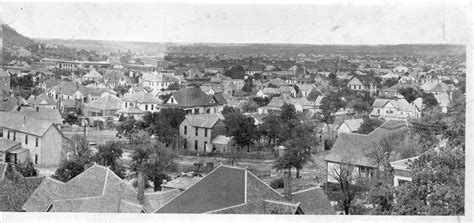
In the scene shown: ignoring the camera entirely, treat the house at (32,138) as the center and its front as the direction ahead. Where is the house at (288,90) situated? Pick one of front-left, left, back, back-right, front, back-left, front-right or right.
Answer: back-left

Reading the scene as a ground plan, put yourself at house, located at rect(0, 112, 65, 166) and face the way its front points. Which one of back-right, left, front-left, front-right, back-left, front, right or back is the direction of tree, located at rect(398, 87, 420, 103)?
back-left

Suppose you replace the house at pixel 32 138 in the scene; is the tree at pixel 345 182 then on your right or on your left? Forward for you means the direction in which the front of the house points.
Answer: on your left

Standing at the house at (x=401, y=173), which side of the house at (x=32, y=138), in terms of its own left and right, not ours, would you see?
left

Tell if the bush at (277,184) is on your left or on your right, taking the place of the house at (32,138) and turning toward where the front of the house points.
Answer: on your left

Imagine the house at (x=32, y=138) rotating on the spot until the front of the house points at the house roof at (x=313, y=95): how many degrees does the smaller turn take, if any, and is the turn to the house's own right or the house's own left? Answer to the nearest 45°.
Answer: approximately 135° to the house's own left

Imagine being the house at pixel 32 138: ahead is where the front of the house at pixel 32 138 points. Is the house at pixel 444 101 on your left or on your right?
on your left

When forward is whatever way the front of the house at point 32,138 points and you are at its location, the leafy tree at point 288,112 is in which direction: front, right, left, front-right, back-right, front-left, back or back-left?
back-left

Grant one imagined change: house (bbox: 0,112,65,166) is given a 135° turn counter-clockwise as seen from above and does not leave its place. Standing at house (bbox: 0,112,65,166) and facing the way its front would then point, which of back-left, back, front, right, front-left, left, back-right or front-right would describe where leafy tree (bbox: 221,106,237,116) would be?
front
